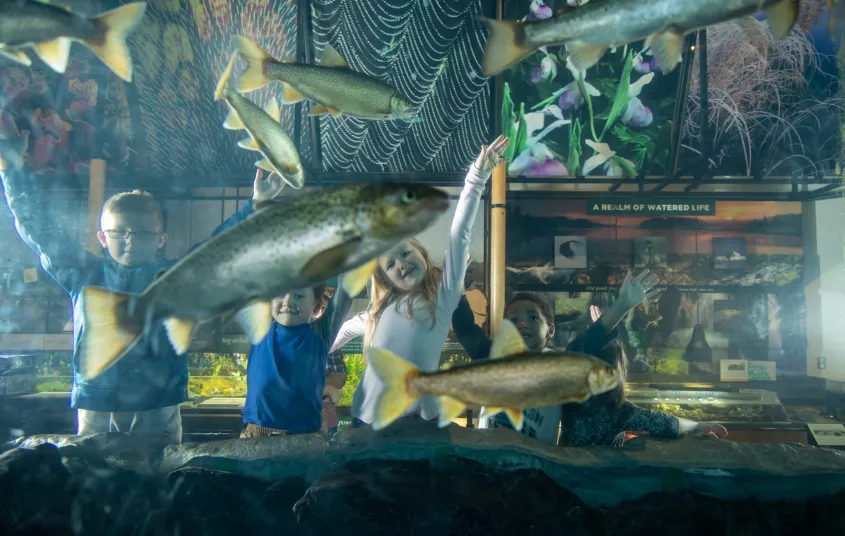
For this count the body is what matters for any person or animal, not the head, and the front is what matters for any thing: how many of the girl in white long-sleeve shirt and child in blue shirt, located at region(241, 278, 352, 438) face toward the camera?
2

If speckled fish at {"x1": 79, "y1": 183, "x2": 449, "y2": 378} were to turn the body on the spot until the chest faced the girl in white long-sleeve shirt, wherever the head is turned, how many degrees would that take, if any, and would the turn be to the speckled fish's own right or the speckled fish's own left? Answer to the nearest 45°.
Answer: approximately 45° to the speckled fish's own left

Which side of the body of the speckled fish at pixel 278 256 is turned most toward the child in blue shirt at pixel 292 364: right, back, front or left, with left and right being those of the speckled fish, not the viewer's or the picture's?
left

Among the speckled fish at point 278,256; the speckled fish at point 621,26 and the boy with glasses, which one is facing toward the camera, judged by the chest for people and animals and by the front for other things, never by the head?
the boy with glasses

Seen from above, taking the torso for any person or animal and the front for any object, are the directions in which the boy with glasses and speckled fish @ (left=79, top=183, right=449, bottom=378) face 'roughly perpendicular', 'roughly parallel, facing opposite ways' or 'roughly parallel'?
roughly perpendicular

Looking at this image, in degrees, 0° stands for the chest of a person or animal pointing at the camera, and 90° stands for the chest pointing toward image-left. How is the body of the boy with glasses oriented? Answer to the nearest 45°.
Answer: approximately 0°

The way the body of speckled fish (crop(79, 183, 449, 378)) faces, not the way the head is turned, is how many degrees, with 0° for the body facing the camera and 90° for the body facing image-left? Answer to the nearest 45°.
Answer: approximately 270°

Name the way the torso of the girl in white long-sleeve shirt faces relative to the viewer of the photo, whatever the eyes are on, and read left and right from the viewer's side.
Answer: facing the viewer

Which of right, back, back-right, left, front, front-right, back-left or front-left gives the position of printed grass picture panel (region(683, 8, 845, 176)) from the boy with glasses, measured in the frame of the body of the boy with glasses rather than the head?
left

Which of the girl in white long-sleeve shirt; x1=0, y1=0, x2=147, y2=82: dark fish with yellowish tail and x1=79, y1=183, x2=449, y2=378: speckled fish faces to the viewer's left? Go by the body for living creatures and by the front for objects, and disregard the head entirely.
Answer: x1=0, y1=0, x2=147, y2=82: dark fish with yellowish tail

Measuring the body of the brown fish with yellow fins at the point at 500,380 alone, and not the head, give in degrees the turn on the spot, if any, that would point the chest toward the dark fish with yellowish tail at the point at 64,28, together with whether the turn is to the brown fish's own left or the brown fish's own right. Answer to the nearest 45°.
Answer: approximately 180°

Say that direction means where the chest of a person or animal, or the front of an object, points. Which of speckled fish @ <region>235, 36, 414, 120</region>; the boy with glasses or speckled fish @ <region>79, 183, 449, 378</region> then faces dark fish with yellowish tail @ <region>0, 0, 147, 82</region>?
the boy with glasses

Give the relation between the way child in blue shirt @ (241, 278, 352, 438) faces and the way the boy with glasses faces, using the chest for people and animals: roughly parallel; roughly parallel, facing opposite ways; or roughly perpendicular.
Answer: roughly parallel

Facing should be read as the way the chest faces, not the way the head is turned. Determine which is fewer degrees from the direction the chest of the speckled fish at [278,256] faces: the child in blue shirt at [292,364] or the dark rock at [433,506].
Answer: the dark rock

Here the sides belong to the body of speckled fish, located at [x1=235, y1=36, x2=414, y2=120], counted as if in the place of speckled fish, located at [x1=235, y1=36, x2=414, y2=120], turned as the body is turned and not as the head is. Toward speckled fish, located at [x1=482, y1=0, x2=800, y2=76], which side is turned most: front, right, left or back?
front
